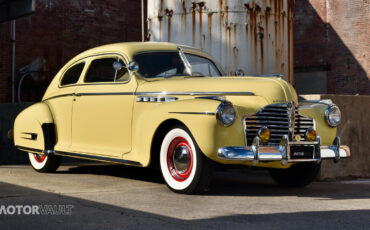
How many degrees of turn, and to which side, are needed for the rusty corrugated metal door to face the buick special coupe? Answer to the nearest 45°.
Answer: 0° — it already faces it

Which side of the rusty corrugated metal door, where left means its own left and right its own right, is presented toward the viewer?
front

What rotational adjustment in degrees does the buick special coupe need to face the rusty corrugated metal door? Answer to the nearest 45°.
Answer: approximately 135° to its left

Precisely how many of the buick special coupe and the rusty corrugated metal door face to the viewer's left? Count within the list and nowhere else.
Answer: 0

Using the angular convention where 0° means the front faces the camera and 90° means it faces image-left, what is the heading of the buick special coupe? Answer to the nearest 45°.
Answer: approximately 315°
